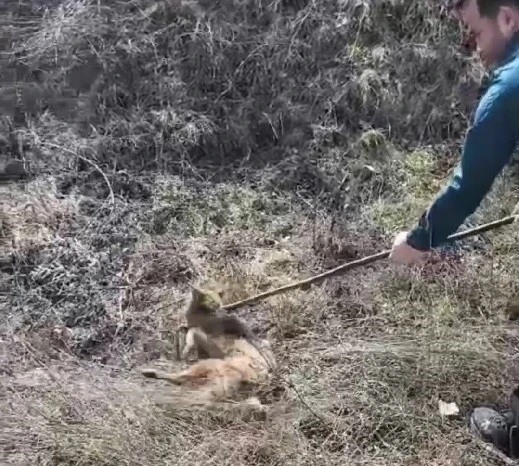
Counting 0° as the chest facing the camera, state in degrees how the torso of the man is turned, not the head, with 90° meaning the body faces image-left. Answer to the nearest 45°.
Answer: approximately 90°
